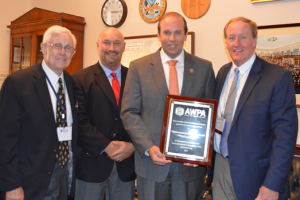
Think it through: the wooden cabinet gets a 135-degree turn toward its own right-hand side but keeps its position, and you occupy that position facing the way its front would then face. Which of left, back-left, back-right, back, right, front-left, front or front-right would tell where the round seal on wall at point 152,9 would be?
back-right

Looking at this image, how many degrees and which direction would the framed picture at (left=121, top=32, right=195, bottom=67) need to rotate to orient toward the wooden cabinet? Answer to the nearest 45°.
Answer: approximately 45° to its right

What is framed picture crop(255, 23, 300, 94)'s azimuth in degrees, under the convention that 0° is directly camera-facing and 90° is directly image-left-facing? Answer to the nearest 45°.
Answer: approximately 0°

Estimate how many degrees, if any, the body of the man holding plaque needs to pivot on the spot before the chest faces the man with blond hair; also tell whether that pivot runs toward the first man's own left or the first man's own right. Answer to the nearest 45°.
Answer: approximately 90° to the first man's own left

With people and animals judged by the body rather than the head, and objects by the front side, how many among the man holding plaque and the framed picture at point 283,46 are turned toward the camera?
2

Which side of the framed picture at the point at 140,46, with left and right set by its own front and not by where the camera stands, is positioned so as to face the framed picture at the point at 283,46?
left

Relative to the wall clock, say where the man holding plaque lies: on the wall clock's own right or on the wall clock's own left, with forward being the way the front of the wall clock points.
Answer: on the wall clock's own left
